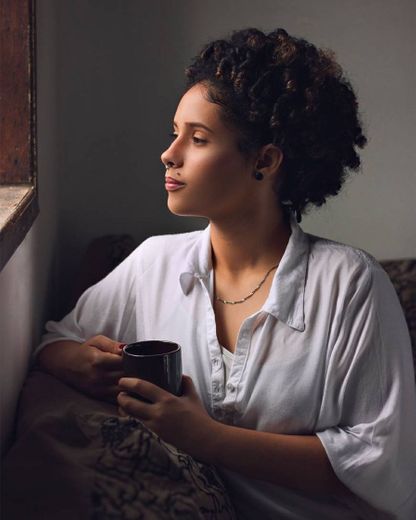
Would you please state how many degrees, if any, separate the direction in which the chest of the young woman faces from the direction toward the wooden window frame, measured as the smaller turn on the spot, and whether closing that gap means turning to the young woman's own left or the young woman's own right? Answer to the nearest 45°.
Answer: approximately 90° to the young woman's own right

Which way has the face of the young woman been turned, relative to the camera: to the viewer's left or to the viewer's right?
to the viewer's left

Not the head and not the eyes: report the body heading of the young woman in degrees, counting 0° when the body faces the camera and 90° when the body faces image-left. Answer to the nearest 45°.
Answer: approximately 45°
